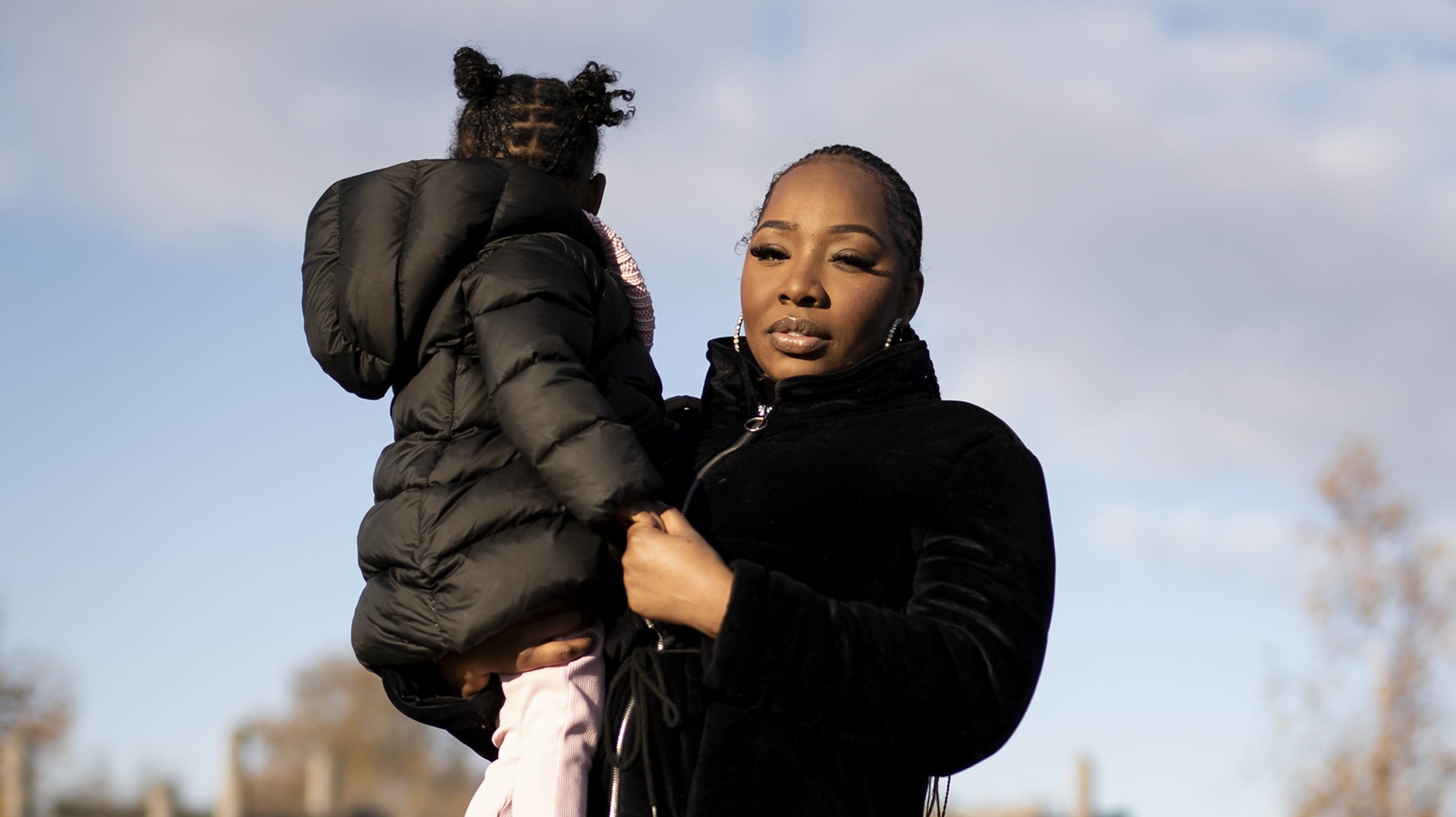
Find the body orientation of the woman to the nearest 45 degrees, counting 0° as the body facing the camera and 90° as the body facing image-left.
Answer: approximately 45°

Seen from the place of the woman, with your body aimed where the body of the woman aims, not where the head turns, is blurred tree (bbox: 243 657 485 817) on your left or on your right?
on your right
